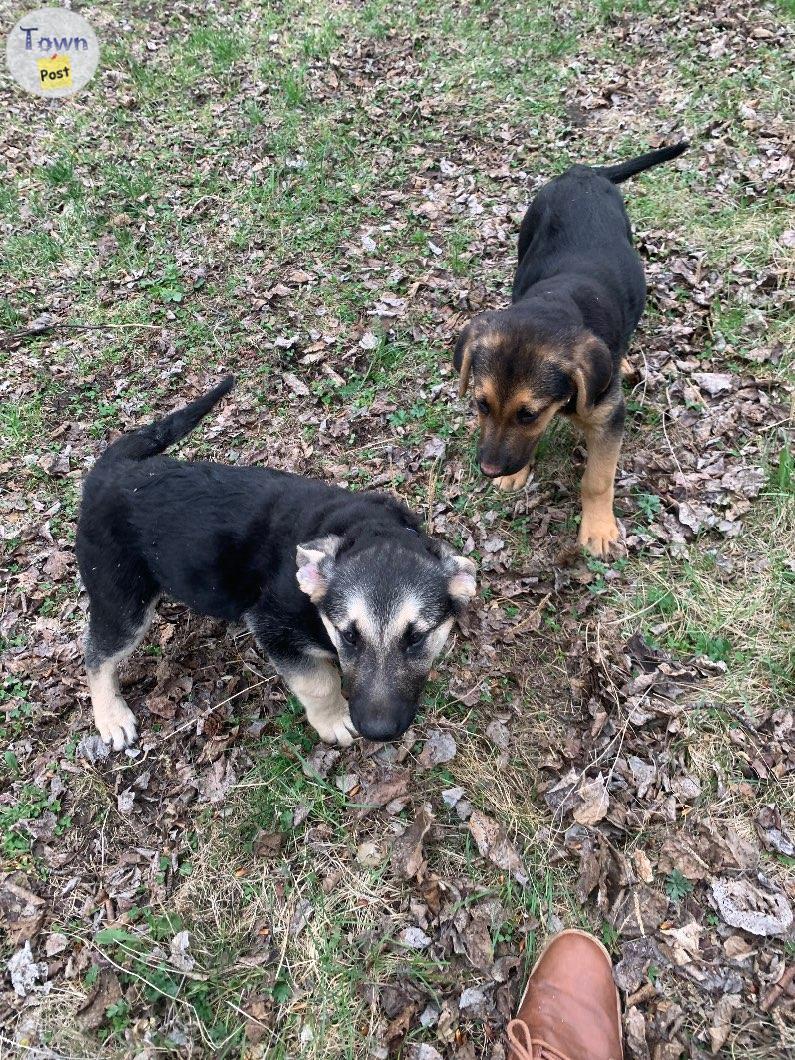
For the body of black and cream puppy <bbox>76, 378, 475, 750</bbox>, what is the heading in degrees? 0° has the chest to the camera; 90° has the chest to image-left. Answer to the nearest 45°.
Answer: approximately 315°

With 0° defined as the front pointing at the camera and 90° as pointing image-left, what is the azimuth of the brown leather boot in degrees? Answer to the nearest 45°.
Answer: approximately 180°

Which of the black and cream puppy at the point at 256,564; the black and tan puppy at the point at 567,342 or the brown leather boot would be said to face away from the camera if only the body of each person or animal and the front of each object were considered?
the brown leather boot

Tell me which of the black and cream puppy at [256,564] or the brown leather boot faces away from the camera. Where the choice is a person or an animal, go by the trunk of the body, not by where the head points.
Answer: the brown leather boot

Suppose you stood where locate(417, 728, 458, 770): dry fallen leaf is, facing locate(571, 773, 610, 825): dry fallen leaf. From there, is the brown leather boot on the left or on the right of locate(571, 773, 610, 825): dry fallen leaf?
right

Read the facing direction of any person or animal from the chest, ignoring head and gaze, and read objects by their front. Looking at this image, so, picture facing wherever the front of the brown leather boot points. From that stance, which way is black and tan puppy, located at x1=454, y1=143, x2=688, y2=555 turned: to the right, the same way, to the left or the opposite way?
the opposite way

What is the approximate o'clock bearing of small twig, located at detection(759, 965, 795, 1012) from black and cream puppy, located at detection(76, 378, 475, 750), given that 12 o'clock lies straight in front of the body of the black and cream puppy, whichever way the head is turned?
The small twig is roughly at 12 o'clock from the black and cream puppy.

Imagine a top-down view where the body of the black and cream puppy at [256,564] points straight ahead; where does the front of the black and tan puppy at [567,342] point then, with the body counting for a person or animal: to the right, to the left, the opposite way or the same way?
to the right

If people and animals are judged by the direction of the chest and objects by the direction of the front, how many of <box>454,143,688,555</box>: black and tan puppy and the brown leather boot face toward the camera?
1

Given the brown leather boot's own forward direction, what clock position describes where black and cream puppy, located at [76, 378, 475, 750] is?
The black and cream puppy is roughly at 10 o'clock from the brown leather boot.
